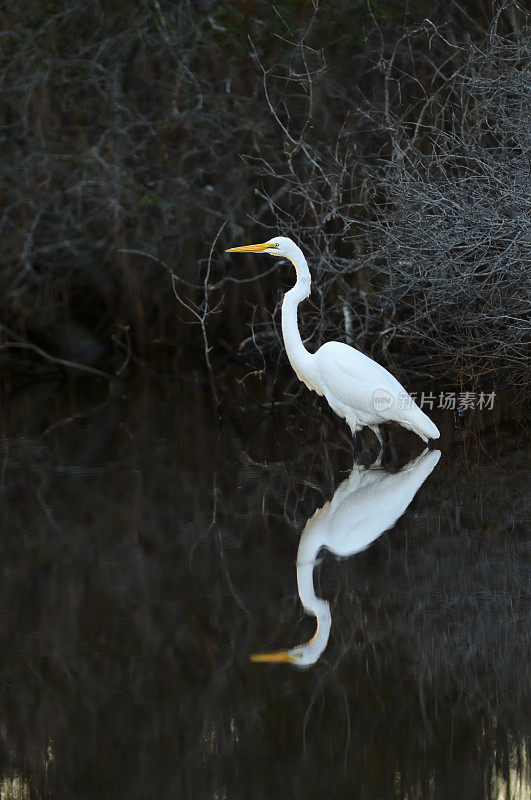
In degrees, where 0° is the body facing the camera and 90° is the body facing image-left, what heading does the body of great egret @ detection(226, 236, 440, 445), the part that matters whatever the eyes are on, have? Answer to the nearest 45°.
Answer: approximately 90°
